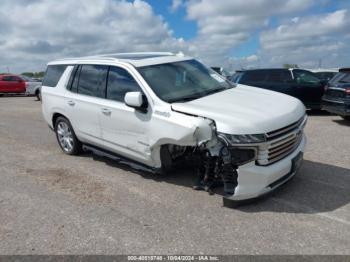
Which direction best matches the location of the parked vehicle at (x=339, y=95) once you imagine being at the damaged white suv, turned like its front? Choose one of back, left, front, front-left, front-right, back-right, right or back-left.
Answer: left

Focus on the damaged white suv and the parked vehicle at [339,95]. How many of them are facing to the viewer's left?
0

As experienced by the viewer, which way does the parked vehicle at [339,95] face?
facing away from the viewer and to the right of the viewer

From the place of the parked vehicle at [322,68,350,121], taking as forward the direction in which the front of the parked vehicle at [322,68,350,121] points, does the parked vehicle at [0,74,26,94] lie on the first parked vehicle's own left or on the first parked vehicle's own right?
on the first parked vehicle's own left

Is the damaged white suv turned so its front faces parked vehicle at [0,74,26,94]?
no
